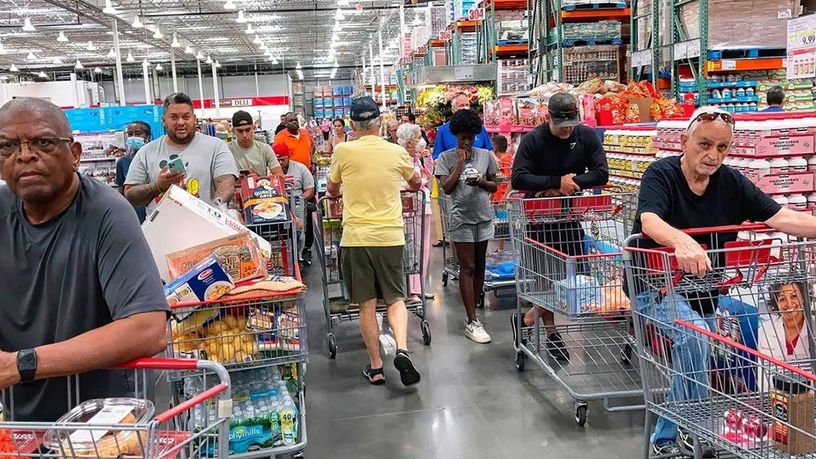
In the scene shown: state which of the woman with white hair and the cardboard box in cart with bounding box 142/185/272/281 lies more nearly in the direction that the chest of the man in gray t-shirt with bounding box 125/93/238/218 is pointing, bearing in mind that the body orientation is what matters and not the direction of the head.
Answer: the cardboard box in cart

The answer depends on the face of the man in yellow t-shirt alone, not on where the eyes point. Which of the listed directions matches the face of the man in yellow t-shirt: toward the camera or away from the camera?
away from the camera

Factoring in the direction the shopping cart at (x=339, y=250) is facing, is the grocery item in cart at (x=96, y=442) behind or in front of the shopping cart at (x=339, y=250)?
behind

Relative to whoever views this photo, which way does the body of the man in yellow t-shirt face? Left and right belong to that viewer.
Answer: facing away from the viewer

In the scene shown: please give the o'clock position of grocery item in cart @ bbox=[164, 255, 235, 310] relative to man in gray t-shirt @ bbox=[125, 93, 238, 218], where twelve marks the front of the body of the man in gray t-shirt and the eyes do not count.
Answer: The grocery item in cart is roughly at 12 o'clock from the man in gray t-shirt.

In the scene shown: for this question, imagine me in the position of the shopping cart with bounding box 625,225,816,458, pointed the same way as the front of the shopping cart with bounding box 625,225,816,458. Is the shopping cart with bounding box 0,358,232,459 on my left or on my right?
on my right

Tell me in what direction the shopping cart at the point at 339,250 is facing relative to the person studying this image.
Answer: facing away from the viewer

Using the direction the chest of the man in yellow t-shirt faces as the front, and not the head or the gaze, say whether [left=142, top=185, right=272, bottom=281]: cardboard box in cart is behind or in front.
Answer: behind

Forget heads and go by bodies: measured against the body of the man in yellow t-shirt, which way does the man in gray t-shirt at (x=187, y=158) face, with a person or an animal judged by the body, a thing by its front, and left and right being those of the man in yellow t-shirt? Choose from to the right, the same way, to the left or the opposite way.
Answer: the opposite way

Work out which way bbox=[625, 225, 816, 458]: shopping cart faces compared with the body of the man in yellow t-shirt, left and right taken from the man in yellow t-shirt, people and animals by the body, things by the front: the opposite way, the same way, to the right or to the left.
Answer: the opposite way

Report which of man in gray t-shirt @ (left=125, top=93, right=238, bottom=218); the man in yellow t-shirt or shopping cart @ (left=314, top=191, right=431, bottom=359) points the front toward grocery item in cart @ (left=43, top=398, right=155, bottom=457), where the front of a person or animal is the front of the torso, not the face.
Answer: the man in gray t-shirt
